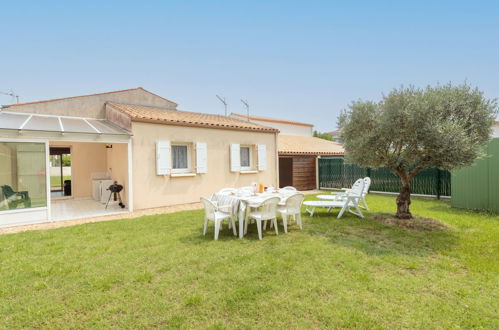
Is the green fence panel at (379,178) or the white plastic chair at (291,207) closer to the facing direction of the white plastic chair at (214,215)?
the green fence panel

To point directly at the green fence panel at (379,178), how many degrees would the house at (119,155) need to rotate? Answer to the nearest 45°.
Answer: approximately 45° to its left

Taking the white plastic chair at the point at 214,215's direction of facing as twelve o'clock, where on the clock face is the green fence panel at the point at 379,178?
The green fence panel is roughly at 12 o'clock from the white plastic chair.

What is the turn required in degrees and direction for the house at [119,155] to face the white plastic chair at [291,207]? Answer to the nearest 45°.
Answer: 0° — it already faces it

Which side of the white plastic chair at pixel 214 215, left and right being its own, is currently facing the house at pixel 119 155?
left

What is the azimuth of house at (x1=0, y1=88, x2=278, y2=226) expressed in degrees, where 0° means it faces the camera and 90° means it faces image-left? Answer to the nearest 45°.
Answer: approximately 315°

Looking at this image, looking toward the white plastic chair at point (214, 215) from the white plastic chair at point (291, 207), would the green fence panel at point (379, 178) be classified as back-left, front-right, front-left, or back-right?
back-right

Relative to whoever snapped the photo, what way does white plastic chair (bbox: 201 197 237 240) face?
facing away from the viewer and to the right of the viewer
